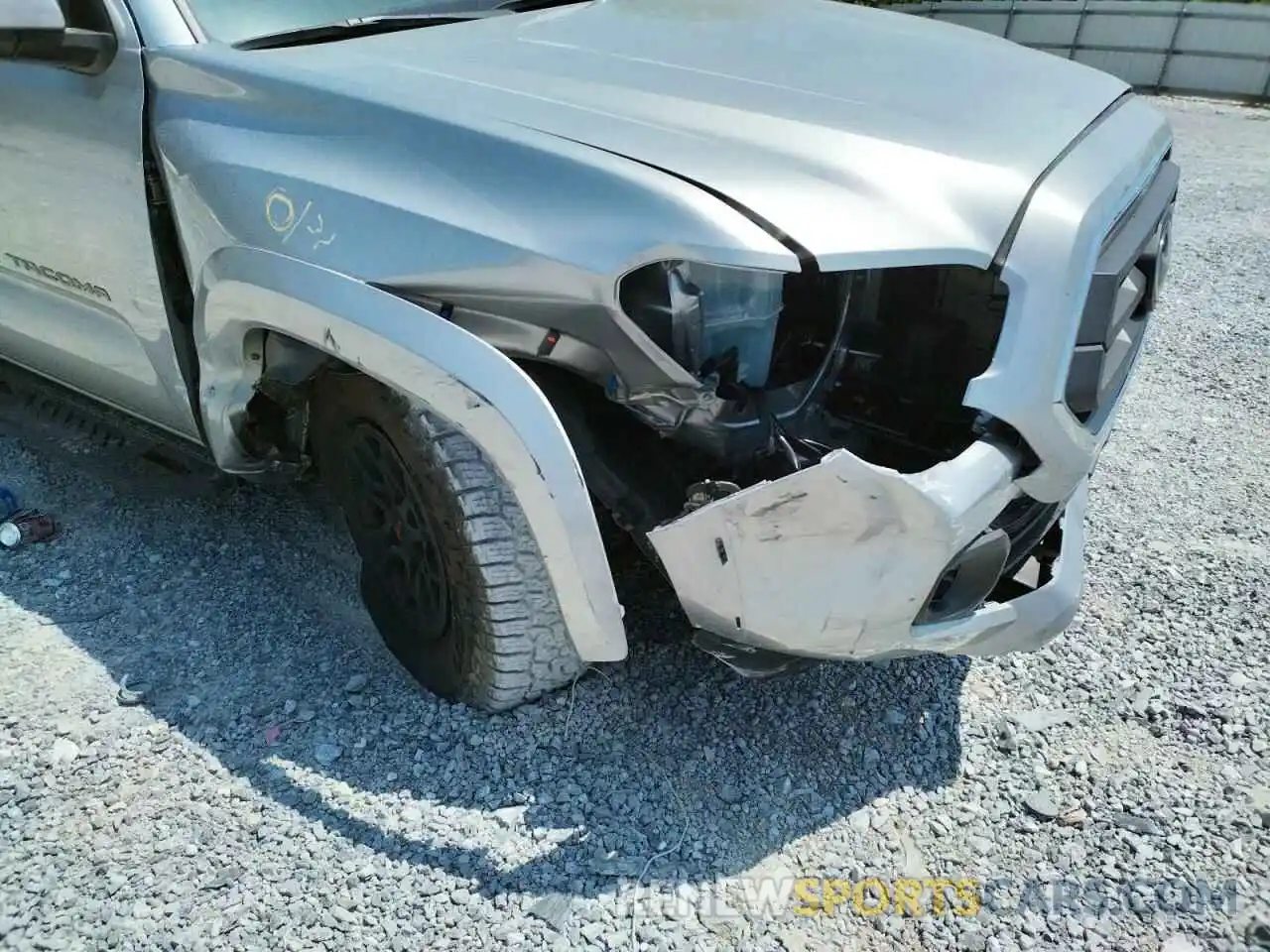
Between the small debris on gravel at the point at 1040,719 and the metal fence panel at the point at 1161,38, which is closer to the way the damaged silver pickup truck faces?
the small debris on gravel

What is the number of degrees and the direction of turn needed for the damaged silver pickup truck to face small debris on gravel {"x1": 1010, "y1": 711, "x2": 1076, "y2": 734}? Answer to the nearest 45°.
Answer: approximately 45° to its left

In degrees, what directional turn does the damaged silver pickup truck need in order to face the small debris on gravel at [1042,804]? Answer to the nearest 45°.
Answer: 0° — it already faces it

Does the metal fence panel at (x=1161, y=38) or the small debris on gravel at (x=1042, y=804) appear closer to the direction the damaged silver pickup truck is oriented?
the small debris on gravel

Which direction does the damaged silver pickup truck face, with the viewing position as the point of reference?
facing the viewer and to the right of the viewer

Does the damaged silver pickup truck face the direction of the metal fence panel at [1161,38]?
no
